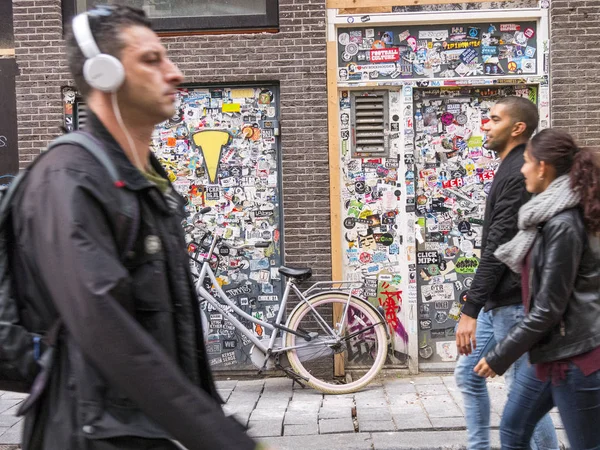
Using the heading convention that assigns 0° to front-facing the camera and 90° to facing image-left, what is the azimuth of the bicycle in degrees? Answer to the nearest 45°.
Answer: approximately 90°

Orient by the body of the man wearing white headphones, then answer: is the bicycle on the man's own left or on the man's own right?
on the man's own left

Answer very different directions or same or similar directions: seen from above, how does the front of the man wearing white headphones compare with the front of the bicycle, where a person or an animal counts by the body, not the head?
very different directions

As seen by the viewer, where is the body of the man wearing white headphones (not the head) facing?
to the viewer's right

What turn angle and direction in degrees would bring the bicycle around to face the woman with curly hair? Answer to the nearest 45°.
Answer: approximately 90° to its left

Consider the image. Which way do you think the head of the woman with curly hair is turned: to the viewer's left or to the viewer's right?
to the viewer's left

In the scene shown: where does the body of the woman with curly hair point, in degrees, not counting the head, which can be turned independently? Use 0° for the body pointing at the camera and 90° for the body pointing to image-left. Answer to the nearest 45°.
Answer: approximately 90°

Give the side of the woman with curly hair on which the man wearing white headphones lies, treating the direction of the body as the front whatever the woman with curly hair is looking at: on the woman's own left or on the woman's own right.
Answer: on the woman's own left
